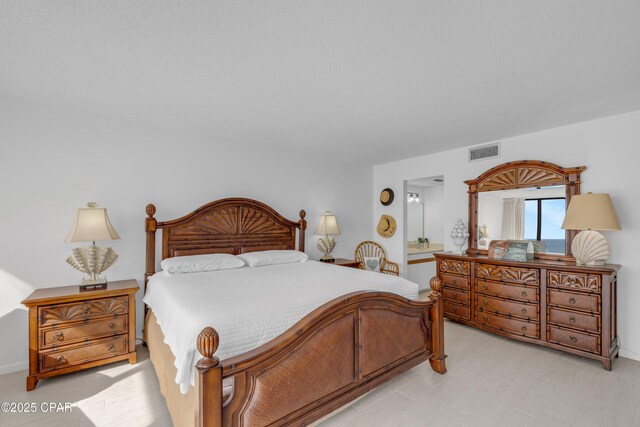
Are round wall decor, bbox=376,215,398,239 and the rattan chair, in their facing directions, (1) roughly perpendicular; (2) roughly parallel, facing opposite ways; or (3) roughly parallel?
roughly perpendicular

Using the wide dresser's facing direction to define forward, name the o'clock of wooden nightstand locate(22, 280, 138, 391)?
The wooden nightstand is roughly at 12 o'clock from the wide dresser.

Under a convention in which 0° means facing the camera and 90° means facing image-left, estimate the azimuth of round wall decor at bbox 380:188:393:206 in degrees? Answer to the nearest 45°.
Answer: approximately 45°

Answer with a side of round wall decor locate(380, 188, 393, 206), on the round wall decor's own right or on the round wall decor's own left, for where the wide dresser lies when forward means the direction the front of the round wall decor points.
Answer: on the round wall decor's own left

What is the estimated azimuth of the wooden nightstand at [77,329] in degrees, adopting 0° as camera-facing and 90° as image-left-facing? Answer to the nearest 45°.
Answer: approximately 315°

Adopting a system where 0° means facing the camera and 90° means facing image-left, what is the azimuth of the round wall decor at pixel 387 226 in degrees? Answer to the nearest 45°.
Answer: approximately 45°

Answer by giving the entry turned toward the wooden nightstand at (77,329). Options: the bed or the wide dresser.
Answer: the wide dresser
